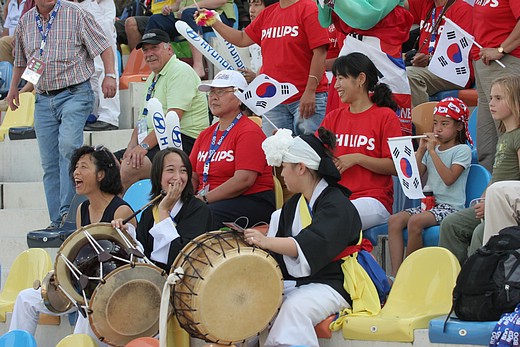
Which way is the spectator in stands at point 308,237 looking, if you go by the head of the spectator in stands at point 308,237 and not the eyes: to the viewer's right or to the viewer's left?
to the viewer's left

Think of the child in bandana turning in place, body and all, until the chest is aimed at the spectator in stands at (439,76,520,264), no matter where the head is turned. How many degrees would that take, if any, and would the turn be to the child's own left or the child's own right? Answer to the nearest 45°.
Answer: approximately 90° to the child's own left

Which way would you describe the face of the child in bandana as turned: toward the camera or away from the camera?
toward the camera

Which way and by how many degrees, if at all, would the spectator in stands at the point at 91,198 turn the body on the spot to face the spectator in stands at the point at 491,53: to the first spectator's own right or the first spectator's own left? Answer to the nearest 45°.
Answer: approximately 135° to the first spectator's own left

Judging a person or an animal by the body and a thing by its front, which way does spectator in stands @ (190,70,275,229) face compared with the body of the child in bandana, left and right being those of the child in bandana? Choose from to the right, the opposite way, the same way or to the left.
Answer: the same way

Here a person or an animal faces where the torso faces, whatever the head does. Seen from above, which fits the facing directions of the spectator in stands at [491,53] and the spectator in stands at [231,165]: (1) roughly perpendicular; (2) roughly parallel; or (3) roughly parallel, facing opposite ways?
roughly parallel

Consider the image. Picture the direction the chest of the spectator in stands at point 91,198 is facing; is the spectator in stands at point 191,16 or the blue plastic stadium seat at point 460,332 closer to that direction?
the blue plastic stadium seat

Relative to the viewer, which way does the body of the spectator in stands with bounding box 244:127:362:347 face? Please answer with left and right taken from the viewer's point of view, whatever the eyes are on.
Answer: facing to the left of the viewer

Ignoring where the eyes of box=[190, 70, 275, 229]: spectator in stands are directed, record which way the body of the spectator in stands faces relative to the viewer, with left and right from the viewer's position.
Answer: facing the viewer and to the left of the viewer

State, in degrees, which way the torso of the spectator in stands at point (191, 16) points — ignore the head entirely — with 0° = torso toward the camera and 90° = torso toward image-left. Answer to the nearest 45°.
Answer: approximately 45°

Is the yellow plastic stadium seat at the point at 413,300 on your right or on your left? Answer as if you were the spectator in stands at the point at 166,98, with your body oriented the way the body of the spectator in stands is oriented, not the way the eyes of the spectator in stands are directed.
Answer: on your left

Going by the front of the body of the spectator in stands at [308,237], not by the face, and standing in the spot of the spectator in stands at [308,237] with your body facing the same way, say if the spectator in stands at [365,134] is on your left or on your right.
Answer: on your right

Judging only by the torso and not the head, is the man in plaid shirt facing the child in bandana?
no

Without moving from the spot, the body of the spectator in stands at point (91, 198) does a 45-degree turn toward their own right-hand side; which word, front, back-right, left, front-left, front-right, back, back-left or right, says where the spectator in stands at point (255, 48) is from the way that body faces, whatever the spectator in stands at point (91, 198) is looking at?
back-right

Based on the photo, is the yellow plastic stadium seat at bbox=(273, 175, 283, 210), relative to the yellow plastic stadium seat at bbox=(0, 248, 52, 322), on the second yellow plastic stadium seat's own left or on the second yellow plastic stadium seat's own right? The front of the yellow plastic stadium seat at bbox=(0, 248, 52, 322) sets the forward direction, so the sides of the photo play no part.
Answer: on the second yellow plastic stadium seat's own left

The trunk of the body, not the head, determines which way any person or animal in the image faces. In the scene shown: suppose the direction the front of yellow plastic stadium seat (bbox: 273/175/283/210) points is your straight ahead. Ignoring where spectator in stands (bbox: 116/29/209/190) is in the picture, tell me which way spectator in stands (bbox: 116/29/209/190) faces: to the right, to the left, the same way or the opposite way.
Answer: the same way

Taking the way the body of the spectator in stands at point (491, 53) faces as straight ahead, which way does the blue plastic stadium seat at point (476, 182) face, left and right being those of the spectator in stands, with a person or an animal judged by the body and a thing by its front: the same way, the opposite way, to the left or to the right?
the same way

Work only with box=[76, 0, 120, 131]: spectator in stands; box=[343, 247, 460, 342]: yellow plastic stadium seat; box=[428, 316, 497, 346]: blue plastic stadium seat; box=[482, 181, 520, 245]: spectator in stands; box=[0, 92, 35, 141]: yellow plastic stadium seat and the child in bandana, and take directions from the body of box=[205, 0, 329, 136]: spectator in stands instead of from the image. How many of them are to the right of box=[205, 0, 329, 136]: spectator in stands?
2
